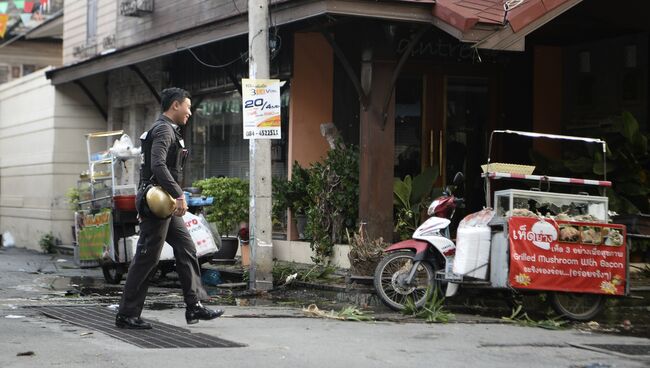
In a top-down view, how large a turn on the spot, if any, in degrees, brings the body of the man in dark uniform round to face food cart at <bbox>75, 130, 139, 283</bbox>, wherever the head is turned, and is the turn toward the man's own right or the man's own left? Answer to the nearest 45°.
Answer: approximately 90° to the man's own left

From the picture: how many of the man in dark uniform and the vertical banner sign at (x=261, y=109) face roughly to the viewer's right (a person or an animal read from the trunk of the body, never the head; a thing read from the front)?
1

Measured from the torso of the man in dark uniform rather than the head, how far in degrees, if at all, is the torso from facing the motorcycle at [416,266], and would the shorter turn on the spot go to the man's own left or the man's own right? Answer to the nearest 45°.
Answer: approximately 45° to the man's own left

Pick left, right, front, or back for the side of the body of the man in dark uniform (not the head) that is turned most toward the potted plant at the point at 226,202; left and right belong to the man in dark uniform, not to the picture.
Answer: left

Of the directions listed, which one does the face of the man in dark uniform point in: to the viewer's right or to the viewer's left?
to the viewer's right

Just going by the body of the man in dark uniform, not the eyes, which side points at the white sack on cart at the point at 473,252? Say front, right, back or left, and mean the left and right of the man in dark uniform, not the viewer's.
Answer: front

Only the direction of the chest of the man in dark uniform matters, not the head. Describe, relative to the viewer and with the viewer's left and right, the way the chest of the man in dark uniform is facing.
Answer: facing to the right of the viewer

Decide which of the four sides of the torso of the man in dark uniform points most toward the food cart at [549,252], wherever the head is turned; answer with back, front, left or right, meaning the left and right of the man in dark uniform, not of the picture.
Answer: front

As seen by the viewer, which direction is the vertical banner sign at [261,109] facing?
toward the camera

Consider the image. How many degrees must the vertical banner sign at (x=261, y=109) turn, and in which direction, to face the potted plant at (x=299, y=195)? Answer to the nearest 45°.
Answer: approximately 180°

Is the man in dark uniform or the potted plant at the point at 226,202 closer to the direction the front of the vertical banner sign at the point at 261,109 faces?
the man in dark uniform

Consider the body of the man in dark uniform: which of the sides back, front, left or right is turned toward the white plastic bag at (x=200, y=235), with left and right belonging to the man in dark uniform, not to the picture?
left

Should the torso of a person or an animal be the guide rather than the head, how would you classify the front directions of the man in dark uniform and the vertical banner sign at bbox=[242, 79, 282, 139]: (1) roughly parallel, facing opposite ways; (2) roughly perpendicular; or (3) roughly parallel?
roughly perpendicular

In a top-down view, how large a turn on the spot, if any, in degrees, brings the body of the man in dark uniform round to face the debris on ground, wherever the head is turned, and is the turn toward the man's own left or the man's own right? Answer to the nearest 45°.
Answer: approximately 45° to the man's own left
